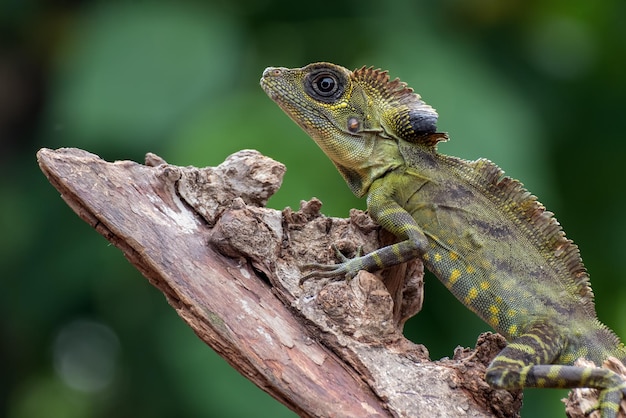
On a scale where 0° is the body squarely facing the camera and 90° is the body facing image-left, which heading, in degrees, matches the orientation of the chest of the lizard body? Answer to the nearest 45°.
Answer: approximately 90°
